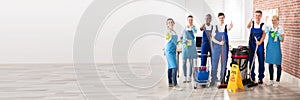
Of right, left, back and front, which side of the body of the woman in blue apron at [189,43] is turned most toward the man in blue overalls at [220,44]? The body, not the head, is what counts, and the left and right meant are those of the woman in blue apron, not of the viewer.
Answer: left

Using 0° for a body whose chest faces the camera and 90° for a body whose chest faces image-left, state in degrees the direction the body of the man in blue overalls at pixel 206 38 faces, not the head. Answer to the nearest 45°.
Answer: approximately 0°

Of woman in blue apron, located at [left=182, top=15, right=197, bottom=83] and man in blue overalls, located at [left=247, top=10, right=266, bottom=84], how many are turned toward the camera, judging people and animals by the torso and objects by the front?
2

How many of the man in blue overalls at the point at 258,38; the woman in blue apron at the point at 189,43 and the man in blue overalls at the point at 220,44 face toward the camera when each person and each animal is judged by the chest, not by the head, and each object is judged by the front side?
3

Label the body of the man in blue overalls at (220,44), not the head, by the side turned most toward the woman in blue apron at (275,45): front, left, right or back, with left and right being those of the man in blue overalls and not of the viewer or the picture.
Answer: left

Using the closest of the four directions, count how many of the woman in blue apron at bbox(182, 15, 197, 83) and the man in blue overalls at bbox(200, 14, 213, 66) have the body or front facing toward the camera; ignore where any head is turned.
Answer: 2
